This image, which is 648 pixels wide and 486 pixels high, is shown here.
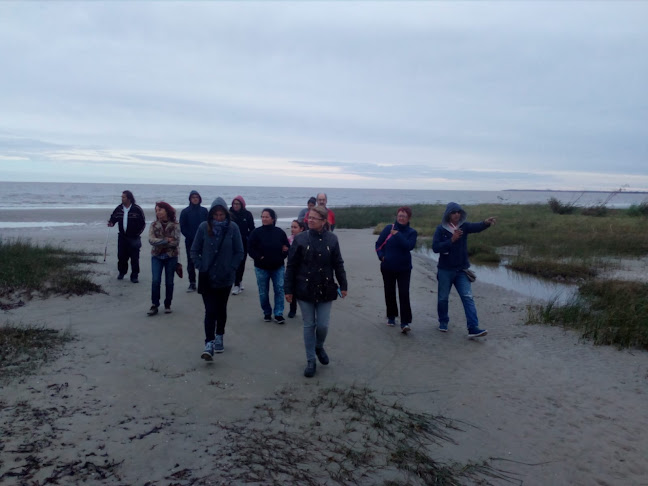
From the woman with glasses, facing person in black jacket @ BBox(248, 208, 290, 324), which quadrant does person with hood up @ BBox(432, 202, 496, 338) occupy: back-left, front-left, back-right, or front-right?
front-right

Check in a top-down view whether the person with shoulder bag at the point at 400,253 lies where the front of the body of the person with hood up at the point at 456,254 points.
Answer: no

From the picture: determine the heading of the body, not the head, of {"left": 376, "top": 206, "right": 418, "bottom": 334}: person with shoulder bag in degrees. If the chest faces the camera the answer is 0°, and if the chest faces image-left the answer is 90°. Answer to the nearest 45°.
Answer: approximately 0°

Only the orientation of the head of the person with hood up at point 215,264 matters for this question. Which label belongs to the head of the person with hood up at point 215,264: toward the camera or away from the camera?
toward the camera

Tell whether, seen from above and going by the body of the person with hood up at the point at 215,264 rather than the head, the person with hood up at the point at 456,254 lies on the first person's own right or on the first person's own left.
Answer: on the first person's own left

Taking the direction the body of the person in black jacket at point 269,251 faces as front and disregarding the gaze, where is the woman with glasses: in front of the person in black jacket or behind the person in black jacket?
in front

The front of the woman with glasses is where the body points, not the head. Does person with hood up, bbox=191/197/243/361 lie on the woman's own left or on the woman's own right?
on the woman's own right

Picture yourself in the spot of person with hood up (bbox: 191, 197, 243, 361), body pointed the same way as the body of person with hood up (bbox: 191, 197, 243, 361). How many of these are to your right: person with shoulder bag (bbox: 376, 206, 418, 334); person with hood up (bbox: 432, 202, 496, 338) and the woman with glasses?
0

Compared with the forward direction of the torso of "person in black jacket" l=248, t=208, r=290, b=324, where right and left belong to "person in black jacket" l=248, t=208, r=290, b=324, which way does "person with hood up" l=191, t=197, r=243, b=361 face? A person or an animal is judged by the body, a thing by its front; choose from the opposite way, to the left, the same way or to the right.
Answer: the same way

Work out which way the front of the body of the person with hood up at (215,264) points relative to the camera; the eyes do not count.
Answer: toward the camera

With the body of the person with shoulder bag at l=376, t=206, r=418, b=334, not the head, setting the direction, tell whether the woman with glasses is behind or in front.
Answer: in front

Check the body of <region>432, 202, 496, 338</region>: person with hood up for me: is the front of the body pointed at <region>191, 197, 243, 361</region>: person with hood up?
no

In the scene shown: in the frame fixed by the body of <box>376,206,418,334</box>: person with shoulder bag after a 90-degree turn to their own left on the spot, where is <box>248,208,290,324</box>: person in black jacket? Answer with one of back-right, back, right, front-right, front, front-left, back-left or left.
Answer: back

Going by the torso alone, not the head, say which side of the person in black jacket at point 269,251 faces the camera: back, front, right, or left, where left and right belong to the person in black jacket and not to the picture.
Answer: front

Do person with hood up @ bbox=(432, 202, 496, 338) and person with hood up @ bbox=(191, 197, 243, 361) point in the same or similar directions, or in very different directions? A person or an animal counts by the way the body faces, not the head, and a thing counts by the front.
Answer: same or similar directions

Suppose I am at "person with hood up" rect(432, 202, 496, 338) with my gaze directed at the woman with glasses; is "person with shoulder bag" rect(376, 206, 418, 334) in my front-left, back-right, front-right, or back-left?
front-right

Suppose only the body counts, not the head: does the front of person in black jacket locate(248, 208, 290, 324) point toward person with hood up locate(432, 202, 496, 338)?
no
